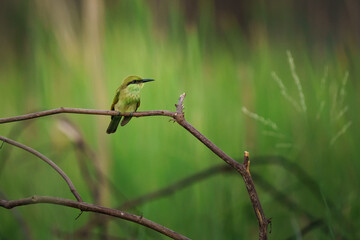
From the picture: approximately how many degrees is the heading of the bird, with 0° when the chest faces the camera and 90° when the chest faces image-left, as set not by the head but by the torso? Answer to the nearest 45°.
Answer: approximately 315°
